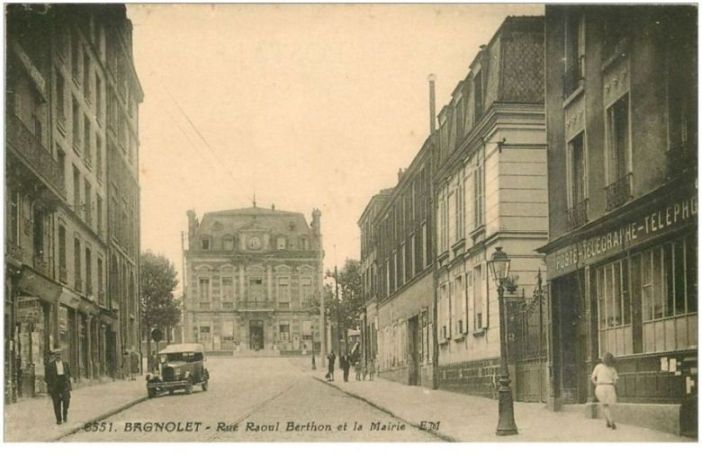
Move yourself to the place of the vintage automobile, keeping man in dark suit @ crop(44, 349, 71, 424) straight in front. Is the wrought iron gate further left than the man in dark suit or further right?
left

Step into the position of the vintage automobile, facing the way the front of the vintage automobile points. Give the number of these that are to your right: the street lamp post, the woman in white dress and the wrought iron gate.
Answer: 0

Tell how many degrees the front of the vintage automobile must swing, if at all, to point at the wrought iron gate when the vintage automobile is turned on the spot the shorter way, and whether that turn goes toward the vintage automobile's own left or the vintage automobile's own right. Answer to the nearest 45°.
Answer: approximately 90° to the vintage automobile's own left

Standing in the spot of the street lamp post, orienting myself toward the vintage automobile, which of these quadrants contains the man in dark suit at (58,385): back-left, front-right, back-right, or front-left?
front-left

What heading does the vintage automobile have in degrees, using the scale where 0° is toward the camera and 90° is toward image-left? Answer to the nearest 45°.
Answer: approximately 45°

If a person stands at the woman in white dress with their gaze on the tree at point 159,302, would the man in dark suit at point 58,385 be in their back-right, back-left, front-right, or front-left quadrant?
front-left

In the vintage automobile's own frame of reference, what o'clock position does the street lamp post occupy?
The street lamp post is roughly at 10 o'clock from the vintage automobile.

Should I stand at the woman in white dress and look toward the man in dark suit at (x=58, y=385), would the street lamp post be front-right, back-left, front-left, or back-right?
front-left

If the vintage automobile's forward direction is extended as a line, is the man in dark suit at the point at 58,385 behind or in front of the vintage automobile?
in front

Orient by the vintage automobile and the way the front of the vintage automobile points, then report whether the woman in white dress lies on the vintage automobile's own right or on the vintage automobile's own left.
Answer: on the vintage automobile's own left

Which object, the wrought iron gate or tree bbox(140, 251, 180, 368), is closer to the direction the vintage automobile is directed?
the wrought iron gate

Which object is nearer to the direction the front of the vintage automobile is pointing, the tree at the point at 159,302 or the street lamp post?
the street lamp post

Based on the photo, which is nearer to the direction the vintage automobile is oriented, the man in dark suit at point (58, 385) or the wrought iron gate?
the man in dark suit
